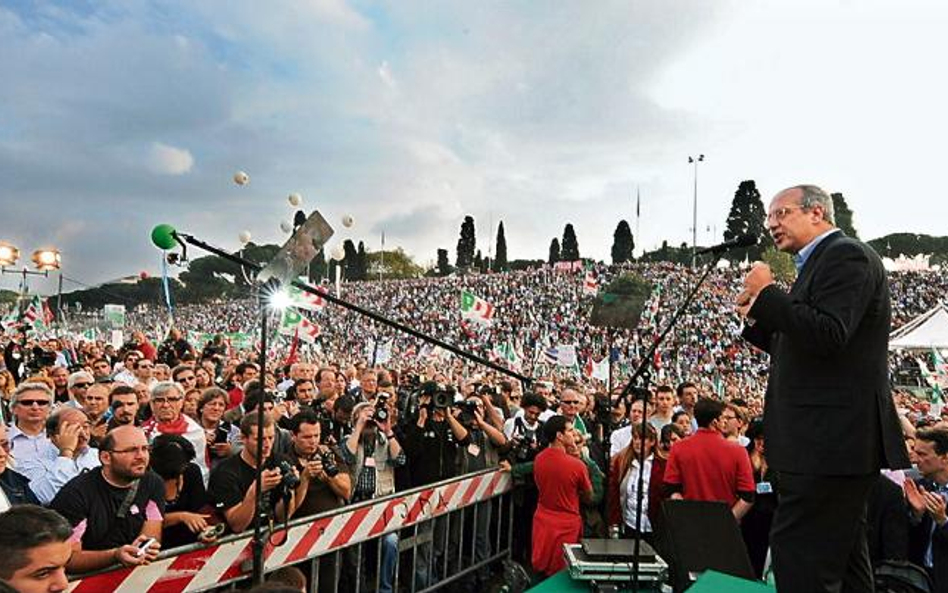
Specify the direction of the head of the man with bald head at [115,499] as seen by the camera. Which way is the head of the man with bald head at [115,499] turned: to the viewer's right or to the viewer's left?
to the viewer's right

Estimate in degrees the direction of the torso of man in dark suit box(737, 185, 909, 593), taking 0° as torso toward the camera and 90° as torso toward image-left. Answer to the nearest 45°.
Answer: approximately 90°

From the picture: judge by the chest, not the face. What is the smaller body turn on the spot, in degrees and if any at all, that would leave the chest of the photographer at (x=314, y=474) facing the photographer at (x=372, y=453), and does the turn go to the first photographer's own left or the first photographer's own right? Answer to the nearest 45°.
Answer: approximately 90° to the first photographer's own left

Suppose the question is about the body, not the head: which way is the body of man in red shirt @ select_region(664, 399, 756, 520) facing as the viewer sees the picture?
away from the camera

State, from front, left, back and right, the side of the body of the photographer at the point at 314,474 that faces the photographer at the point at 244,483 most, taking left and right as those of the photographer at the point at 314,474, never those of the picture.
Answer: right

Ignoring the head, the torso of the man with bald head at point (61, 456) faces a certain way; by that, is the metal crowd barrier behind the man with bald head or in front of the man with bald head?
in front

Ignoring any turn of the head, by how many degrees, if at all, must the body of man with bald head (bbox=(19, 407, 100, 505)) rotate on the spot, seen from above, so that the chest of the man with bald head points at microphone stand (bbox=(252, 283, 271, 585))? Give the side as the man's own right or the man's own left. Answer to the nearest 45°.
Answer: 0° — they already face it

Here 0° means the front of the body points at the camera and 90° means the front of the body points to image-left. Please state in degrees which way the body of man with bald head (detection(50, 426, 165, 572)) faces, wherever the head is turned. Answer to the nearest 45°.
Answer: approximately 315°

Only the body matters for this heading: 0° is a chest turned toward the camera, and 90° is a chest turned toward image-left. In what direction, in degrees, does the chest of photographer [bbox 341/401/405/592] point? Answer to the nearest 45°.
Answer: approximately 0°

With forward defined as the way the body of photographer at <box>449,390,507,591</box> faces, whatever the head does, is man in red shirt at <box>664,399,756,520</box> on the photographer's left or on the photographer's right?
on the photographer's left

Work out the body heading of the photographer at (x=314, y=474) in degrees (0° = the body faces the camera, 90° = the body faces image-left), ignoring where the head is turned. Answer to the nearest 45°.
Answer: approximately 315°

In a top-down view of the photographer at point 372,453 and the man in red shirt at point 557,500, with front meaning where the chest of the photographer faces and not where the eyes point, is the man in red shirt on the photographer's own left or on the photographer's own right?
on the photographer's own left

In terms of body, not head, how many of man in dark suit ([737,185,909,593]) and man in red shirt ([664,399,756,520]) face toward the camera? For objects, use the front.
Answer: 0

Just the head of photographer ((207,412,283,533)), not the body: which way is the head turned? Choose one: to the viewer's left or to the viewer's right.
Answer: to the viewer's right
